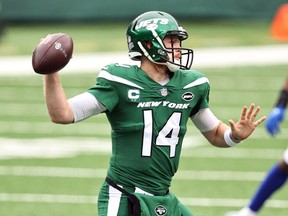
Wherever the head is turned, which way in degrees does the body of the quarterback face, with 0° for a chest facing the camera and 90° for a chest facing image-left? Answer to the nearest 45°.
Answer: approximately 315°

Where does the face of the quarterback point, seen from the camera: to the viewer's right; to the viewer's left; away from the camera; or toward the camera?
to the viewer's right
